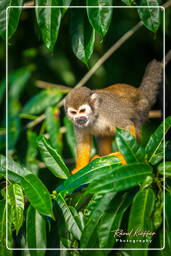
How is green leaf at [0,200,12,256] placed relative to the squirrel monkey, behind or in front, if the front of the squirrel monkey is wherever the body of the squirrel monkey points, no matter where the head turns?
in front

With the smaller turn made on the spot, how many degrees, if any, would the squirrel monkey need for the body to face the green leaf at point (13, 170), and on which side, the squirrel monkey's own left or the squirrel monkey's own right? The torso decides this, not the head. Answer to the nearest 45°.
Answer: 0° — it already faces it

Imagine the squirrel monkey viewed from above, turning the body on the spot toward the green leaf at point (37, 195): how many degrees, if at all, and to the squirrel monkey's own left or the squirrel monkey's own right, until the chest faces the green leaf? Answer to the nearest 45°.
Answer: approximately 45° to the squirrel monkey's own left

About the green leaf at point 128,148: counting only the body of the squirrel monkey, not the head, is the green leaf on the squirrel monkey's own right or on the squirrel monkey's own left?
on the squirrel monkey's own left

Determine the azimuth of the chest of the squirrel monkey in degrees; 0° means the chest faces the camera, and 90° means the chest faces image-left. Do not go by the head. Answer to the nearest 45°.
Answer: approximately 45°

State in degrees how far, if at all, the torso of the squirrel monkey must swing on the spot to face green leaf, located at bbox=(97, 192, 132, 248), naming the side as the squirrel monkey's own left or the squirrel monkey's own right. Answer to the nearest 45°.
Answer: approximately 45° to the squirrel monkey's own left

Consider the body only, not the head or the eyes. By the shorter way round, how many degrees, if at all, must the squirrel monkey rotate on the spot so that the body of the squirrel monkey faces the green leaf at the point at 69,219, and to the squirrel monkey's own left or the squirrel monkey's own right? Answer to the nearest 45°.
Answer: approximately 45° to the squirrel monkey's own left
